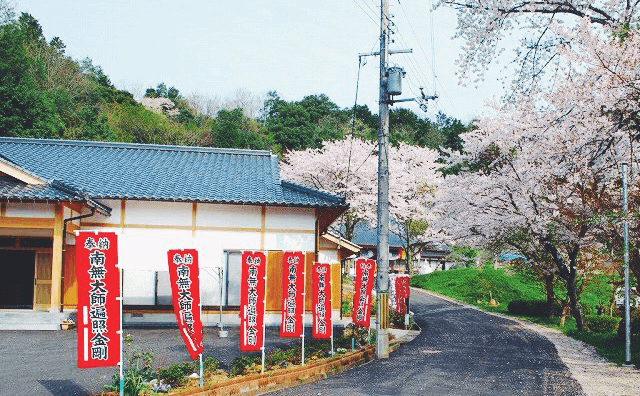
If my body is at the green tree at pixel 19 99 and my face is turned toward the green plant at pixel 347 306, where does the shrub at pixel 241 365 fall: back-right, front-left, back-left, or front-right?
front-right

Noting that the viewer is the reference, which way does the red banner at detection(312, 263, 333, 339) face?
facing the viewer

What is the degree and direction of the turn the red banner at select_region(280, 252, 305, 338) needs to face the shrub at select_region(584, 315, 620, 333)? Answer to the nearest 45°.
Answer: approximately 135° to its left

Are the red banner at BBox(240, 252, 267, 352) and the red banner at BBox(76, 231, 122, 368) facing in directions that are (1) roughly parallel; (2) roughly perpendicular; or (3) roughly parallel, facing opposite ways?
roughly parallel

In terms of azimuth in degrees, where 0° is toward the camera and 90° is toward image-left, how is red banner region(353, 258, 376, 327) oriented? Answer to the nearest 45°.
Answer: approximately 0°

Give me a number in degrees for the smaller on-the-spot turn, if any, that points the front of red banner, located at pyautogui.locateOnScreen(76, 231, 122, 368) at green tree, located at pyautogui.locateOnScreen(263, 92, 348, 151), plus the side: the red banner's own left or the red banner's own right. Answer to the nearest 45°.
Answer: approximately 180°

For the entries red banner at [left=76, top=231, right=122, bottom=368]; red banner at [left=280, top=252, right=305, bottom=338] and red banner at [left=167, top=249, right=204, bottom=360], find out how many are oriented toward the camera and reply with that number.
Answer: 3

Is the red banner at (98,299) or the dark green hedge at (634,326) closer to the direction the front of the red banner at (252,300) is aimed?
the red banner

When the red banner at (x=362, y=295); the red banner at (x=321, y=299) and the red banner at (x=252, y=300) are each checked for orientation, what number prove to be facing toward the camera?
3

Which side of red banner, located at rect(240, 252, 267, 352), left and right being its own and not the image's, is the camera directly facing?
front

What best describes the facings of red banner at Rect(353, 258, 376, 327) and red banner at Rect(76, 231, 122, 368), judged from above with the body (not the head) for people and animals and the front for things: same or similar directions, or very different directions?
same or similar directions

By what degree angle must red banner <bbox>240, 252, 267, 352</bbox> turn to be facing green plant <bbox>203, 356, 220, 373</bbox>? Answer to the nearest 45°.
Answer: approximately 45° to its right

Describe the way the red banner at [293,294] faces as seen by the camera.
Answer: facing the viewer
